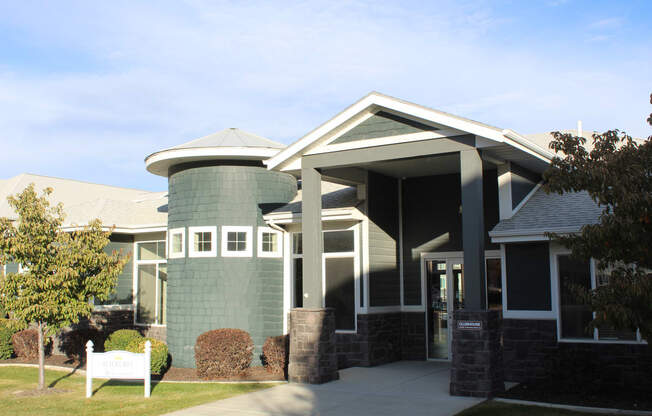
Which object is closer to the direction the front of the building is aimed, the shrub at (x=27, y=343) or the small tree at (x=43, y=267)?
the small tree

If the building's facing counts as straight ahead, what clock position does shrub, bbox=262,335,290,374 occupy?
The shrub is roughly at 1 o'clock from the building.

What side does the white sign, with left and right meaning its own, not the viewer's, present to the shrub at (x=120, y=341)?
back

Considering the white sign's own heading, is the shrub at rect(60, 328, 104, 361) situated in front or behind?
behind

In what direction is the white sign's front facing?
toward the camera

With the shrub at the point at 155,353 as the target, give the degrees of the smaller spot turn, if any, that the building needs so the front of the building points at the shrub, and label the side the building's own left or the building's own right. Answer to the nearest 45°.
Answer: approximately 45° to the building's own right

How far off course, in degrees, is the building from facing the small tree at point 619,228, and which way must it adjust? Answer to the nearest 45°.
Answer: approximately 45° to its left

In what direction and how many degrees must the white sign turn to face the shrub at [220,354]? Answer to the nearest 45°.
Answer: approximately 135° to its left

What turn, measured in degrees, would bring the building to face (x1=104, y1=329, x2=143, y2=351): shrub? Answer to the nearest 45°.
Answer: approximately 45° to its right
